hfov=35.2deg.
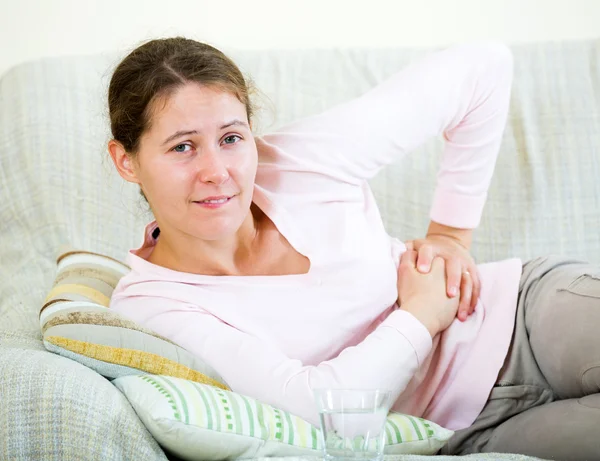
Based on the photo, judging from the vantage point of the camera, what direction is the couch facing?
facing the viewer
